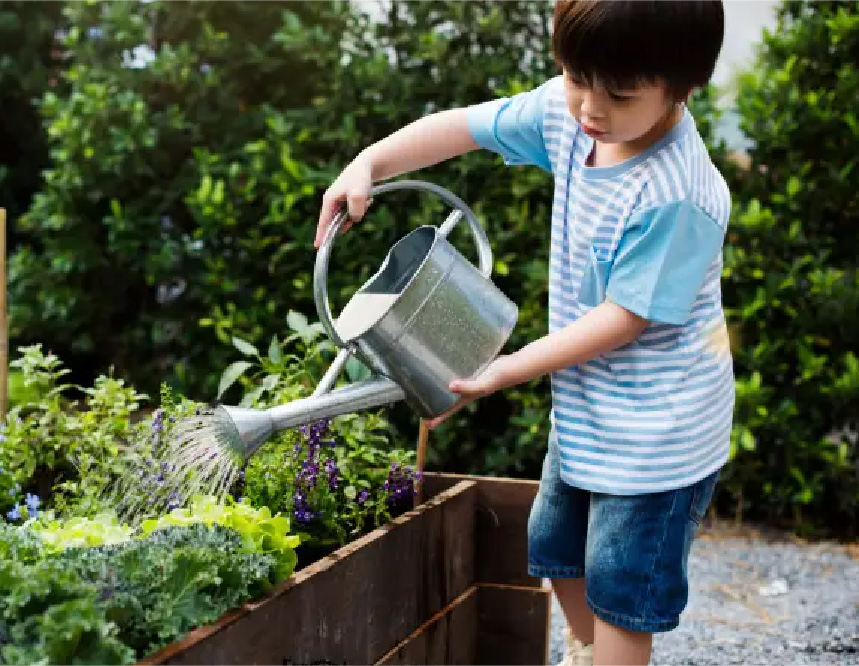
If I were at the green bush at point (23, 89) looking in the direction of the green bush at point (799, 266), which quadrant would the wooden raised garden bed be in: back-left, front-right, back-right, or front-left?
front-right

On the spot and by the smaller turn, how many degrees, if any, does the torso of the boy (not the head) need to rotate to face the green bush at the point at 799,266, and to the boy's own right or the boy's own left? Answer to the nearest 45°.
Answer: approximately 135° to the boy's own right

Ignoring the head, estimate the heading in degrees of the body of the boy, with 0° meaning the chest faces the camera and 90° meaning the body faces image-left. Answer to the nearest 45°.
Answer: approximately 45°

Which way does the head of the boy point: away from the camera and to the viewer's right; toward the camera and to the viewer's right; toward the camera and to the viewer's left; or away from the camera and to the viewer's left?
toward the camera and to the viewer's left

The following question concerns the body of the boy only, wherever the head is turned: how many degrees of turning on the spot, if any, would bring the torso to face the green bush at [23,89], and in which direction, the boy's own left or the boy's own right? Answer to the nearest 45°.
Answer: approximately 90° to the boy's own right
